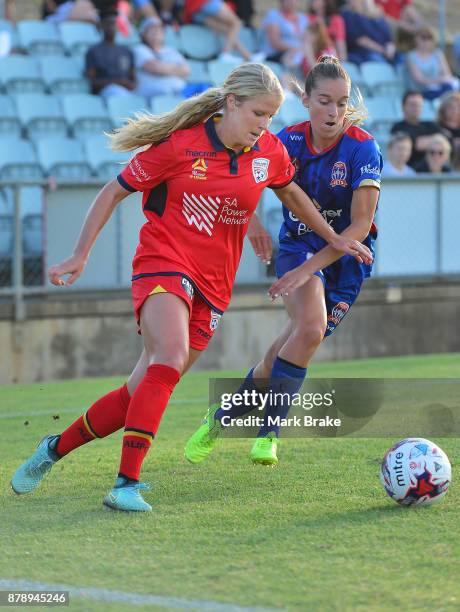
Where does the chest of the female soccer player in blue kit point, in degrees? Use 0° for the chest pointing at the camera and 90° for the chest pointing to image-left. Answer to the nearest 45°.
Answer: approximately 0°

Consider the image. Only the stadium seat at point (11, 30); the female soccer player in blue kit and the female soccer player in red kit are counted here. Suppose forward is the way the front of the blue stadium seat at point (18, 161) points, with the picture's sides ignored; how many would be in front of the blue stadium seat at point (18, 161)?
2

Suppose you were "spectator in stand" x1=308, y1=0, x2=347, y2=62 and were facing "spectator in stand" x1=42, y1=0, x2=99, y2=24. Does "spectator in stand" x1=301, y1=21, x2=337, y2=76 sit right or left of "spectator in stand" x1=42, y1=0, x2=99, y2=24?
left

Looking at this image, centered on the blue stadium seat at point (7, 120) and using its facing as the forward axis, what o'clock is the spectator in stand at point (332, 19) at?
The spectator in stand is roughly at 8 o'clock from the blue stadium seat.

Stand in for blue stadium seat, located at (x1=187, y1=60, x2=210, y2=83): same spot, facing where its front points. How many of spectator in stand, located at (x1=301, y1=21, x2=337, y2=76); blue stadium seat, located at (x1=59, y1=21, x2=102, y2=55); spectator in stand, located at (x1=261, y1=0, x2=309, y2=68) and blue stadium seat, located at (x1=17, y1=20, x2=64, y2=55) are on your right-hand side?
2

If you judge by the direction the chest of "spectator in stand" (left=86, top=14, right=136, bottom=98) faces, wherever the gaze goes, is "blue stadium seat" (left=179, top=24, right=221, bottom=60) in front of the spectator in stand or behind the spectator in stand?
behind

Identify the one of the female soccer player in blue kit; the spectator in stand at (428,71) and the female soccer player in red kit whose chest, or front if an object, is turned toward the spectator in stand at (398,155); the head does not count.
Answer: the spectator in stand at (428,71)

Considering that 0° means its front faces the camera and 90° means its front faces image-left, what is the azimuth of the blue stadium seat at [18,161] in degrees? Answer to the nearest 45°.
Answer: approximately 0°

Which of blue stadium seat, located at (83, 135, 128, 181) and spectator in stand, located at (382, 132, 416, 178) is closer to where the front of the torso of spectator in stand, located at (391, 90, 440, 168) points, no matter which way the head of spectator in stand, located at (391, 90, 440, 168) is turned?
the spectator in stand

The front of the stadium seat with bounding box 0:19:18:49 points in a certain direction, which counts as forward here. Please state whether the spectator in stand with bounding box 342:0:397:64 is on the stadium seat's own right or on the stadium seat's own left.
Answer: on the stadium seat's own left

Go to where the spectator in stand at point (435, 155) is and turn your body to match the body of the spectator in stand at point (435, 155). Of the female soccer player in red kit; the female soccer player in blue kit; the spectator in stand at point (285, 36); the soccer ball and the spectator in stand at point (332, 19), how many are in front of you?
3
